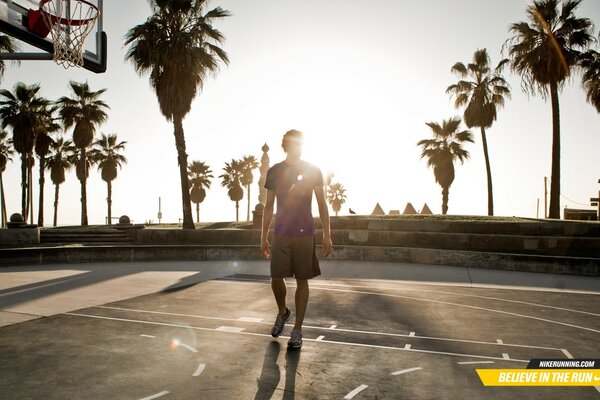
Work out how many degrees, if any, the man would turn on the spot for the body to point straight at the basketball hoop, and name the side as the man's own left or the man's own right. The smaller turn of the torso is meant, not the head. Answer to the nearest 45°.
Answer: approximately 135° to the man's own right

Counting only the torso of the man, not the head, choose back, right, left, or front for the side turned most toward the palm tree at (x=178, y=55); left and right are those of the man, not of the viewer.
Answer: back

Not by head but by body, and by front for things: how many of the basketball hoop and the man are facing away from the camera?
0

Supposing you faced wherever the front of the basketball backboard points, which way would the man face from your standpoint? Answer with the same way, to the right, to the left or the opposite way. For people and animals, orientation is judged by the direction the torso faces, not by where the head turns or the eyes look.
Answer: to the right

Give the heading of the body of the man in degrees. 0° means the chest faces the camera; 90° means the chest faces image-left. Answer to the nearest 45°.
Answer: approximately 0°

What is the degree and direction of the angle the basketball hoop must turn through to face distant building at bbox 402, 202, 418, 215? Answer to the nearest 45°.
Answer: approximately 90° to its left

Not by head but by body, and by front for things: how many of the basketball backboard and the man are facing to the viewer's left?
0

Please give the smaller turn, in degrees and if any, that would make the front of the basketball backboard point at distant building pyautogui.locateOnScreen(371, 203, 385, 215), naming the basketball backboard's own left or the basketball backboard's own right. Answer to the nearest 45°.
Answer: approximately 90° to the basketball backboard's own left

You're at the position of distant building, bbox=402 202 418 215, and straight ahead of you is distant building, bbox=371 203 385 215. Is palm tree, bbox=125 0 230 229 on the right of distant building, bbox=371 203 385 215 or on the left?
left

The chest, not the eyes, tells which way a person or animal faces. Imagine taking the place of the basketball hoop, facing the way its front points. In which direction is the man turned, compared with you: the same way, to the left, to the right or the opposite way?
to the right

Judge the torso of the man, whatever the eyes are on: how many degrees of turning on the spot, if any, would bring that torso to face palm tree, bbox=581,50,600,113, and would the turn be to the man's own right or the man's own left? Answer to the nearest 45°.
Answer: approximately 135° to the man's own left
